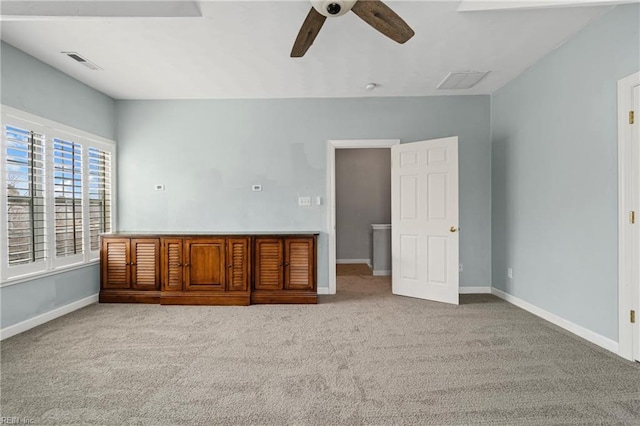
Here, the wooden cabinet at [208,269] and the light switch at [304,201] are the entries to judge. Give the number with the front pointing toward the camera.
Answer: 2

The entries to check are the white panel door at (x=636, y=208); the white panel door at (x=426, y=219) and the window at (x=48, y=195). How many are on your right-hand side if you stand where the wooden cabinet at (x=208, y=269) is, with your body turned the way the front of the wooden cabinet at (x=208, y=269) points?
1

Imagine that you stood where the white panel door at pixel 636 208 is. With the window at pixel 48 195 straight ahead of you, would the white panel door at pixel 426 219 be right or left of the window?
right

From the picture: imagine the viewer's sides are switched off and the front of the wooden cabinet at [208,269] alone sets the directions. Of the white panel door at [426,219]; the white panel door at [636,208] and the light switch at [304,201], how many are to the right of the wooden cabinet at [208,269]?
0

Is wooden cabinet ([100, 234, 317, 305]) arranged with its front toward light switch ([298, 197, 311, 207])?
no

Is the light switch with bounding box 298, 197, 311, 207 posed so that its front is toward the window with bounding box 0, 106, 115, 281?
no

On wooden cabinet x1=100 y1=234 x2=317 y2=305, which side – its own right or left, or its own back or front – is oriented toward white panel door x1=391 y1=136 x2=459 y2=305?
left

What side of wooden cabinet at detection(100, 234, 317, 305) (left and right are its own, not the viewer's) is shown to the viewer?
front

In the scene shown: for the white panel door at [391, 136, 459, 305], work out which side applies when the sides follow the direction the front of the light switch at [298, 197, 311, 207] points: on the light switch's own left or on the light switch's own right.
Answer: on the light switch's own left

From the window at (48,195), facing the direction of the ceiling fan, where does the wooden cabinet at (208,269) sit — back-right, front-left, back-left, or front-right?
front-left

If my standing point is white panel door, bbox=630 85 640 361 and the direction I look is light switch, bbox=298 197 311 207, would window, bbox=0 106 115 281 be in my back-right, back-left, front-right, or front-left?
front-left

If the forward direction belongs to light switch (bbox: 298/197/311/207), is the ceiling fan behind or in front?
in front

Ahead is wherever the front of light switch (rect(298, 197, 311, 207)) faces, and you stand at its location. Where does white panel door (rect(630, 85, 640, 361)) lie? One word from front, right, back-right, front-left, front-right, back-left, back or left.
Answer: front-left

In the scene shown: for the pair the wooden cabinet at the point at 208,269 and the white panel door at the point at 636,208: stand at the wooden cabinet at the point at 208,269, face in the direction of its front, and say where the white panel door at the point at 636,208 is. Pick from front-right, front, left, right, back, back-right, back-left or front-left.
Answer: front-left

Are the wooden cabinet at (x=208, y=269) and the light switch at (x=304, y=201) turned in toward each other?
no

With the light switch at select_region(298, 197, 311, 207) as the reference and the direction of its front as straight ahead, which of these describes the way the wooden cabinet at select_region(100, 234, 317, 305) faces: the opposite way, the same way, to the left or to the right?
the same way

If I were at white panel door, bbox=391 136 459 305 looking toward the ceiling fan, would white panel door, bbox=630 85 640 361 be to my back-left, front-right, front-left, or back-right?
front-left

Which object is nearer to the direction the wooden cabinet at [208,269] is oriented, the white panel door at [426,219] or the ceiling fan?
the ceiling fan

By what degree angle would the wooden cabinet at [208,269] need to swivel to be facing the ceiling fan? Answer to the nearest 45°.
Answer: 0° — it already faces it
